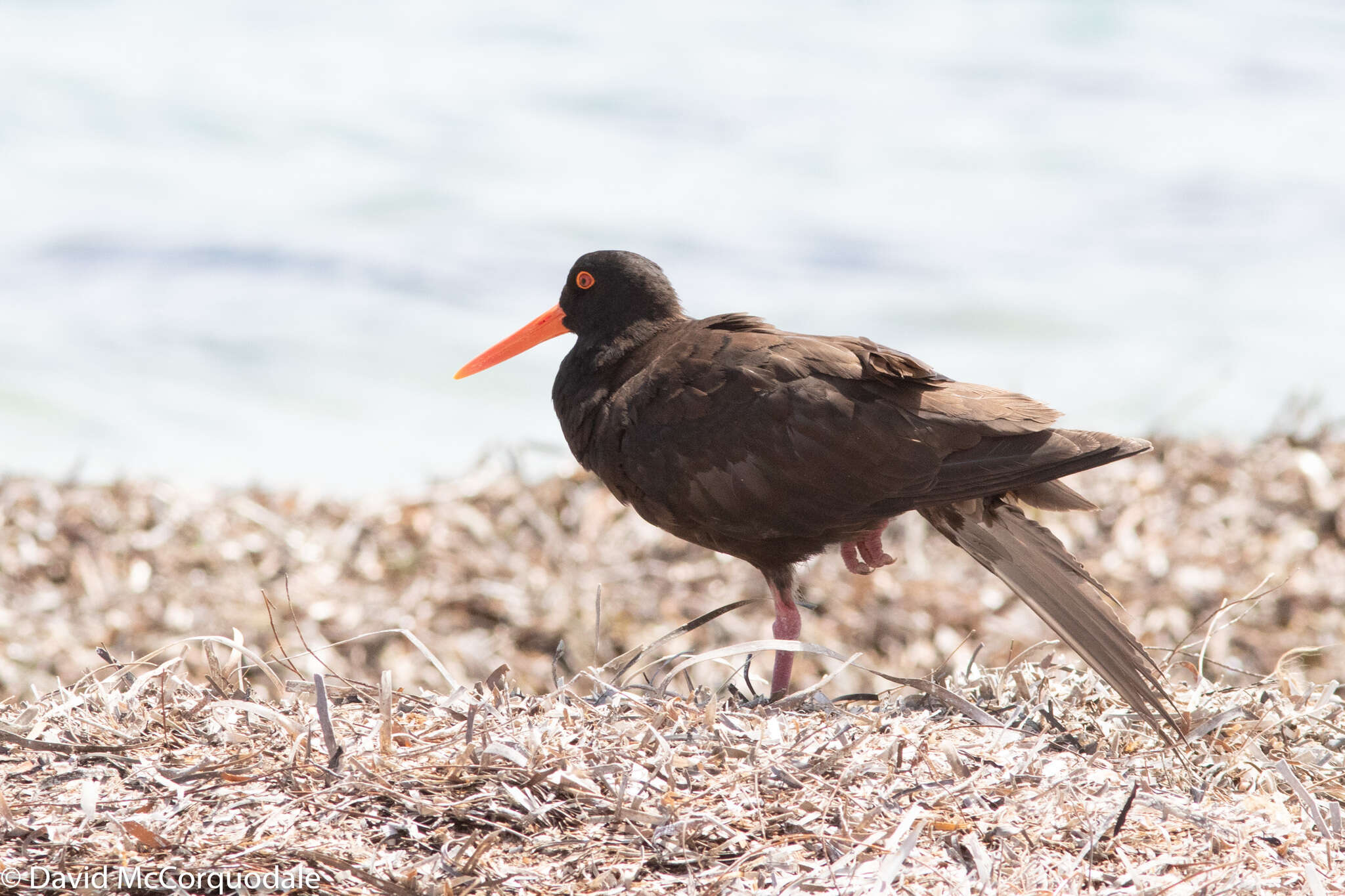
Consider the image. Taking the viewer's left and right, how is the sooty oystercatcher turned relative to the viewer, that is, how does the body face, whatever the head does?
facing to the left of the viewer
